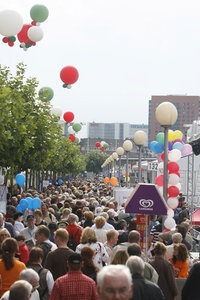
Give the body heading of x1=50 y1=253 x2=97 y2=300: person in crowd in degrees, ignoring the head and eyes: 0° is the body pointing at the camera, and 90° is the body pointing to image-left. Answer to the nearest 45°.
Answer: approximately 180°

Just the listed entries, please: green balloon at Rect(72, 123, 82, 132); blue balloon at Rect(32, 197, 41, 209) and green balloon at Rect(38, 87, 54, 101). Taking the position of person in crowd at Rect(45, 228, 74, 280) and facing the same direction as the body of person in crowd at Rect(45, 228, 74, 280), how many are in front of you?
3

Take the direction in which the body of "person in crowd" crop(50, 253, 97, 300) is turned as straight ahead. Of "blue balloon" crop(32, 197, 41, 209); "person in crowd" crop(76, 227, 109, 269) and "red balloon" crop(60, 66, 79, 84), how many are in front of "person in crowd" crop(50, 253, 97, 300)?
3

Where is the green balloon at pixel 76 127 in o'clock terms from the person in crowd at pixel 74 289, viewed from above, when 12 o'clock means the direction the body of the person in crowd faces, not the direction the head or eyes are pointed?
The green balloon is roughly at 12 o'clock from the person in crowd.

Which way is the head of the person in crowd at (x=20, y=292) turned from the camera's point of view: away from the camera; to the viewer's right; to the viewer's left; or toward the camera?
away from the camera

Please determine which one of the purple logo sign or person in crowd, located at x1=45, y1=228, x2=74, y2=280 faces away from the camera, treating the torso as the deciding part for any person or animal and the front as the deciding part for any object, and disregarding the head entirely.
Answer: the person in crowd

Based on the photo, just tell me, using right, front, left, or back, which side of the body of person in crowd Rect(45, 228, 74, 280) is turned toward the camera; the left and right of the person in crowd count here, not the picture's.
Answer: back

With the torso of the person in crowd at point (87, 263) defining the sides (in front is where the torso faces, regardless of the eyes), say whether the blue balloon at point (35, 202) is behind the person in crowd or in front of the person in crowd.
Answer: in front

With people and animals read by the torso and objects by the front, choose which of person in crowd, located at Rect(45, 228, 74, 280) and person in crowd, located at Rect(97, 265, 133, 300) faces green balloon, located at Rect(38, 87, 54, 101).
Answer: person in crowd, located at Rect(45, 228, 74, 280)

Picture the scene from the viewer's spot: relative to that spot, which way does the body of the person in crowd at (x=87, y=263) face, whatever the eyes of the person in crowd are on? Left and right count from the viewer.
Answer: facing away from the viewer
